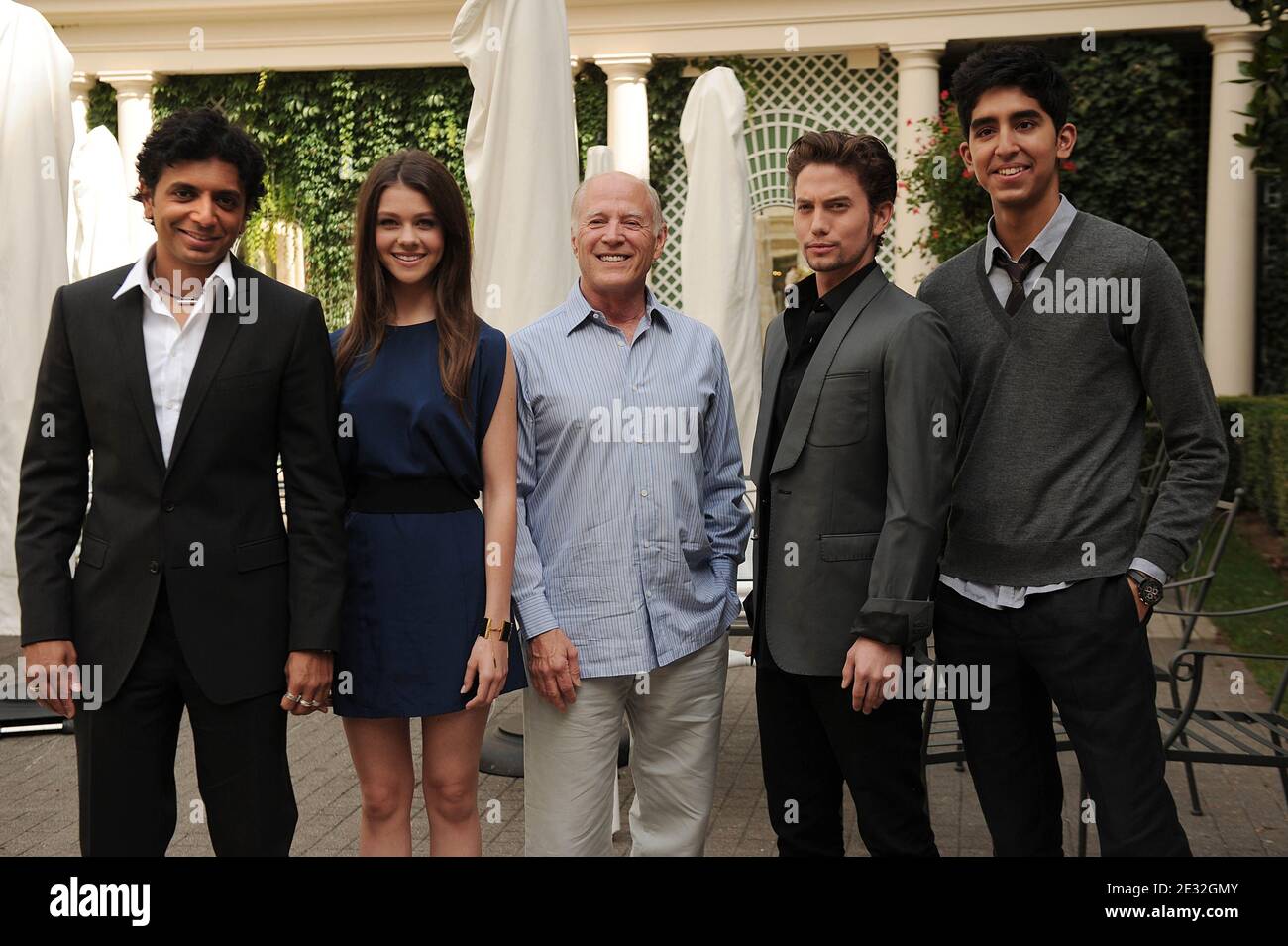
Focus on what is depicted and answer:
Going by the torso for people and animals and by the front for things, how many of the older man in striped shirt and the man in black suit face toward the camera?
2

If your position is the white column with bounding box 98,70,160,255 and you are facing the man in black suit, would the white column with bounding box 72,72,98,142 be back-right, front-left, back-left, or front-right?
back-right

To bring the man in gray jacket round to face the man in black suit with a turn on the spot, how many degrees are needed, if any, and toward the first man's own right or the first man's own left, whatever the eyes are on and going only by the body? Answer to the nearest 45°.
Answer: approximately 45° to the first man's own right

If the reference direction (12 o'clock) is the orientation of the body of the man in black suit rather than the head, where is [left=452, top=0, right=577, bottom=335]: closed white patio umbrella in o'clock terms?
The closed white patio umbrella is roughly at 7 o'clock from the man in black suit.

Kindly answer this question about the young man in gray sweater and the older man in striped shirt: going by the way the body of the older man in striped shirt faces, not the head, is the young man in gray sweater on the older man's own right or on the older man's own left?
on the older man's own left

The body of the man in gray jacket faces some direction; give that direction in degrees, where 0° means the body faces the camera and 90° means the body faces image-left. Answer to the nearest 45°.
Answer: approximately 45°

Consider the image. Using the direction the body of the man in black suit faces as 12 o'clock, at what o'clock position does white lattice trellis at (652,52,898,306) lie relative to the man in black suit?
The white lattice trellis is roughly at 7 o'clock from the man in black suit.

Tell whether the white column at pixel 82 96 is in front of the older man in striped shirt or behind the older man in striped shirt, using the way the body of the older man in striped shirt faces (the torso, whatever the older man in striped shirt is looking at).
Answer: behind

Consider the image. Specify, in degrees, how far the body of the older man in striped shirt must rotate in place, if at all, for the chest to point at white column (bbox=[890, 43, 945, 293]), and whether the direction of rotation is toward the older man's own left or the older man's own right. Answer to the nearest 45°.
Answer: approximately 180°

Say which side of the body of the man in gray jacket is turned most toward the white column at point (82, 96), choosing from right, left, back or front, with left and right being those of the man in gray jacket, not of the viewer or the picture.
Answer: right

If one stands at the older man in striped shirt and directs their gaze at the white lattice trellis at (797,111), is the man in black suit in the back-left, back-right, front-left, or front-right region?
back-left

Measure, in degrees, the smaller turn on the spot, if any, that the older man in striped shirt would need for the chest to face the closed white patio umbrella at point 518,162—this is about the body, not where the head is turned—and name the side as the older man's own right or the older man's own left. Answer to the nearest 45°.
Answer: approximately 180°

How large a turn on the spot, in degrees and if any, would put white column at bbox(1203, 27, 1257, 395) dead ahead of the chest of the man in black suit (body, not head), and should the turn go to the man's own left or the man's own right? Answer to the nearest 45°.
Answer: approximately 135° to the man's own left

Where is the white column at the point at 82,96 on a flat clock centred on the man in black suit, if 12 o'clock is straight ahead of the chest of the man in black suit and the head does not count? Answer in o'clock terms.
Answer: The white column is roughly at 6 o'clock from the man in black suit.

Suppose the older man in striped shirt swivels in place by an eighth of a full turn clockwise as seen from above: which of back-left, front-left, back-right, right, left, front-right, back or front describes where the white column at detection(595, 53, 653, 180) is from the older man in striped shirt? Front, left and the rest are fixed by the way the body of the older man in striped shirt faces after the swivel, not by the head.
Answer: back-right
